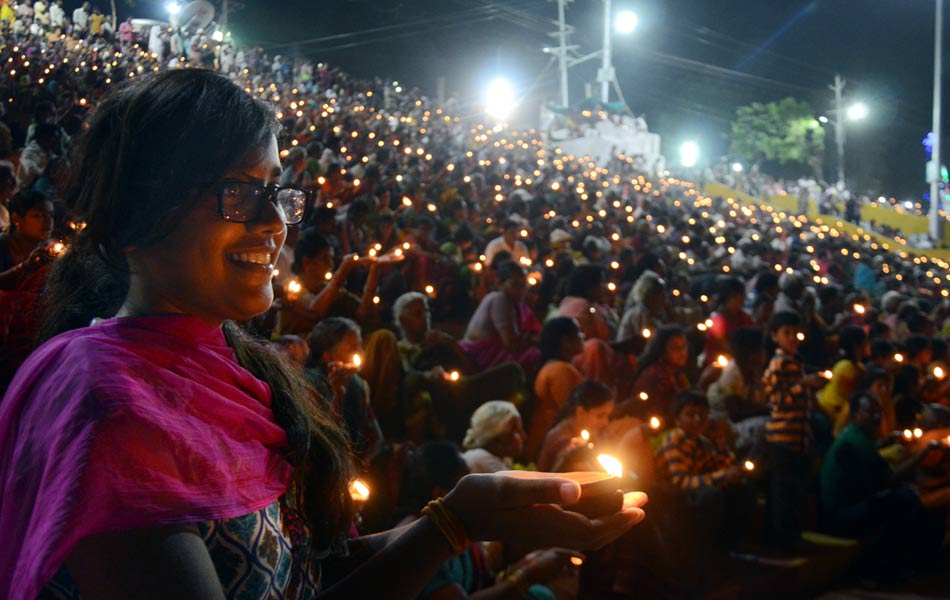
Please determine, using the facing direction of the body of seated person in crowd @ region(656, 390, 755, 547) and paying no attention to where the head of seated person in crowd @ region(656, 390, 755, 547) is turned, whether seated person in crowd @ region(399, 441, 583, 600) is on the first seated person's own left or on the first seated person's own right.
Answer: on the first seated person's own right

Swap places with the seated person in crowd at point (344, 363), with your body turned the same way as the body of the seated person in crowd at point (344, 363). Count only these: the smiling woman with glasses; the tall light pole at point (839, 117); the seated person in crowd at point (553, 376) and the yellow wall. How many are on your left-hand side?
3

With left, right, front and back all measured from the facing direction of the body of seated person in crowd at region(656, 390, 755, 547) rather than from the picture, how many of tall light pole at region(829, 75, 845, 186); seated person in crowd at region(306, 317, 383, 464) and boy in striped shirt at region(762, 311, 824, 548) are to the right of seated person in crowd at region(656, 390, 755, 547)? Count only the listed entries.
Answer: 1
